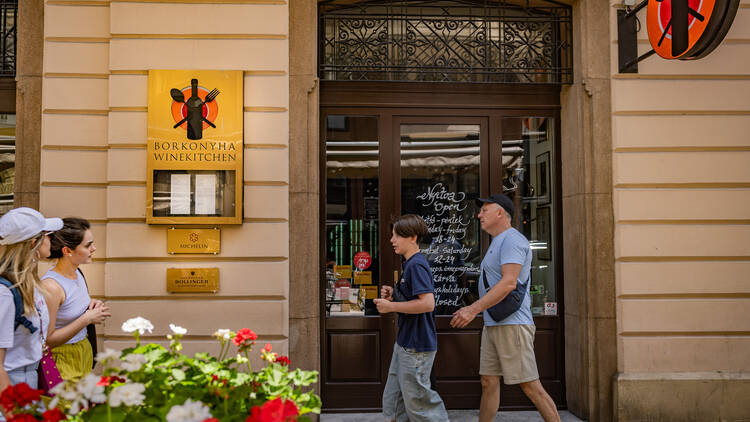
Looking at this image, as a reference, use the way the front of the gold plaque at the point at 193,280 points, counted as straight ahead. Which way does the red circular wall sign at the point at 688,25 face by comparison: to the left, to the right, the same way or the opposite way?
to the right

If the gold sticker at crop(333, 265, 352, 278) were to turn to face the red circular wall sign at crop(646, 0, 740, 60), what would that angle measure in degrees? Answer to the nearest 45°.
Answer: approximately 45° to its left

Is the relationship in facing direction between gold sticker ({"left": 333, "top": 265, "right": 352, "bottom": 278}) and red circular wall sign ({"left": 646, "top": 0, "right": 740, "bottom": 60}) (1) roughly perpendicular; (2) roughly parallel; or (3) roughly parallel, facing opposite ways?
roughly perpendicular

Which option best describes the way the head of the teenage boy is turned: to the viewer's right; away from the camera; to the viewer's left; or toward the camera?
to the viewer's left

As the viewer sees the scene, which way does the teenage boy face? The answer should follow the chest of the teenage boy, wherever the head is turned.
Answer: to the viewer's left

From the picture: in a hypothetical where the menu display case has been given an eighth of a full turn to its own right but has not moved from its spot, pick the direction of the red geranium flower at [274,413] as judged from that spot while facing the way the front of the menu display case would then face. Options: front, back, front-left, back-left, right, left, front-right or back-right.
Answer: front-left

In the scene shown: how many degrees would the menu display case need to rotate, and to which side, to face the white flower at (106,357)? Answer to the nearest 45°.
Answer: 0° — it already faces it

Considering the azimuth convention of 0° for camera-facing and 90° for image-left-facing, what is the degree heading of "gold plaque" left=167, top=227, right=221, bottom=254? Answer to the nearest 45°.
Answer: approximately 0°

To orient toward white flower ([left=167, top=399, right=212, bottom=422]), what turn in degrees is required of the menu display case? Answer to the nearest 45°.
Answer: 0° — it already faces it

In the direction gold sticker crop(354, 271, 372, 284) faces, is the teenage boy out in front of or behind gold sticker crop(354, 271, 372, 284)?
in front

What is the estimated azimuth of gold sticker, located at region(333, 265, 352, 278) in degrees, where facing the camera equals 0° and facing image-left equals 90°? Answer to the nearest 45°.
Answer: approximately 0°

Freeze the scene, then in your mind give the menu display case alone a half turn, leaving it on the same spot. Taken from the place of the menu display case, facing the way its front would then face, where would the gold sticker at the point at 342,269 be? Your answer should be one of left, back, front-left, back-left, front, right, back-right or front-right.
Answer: right
